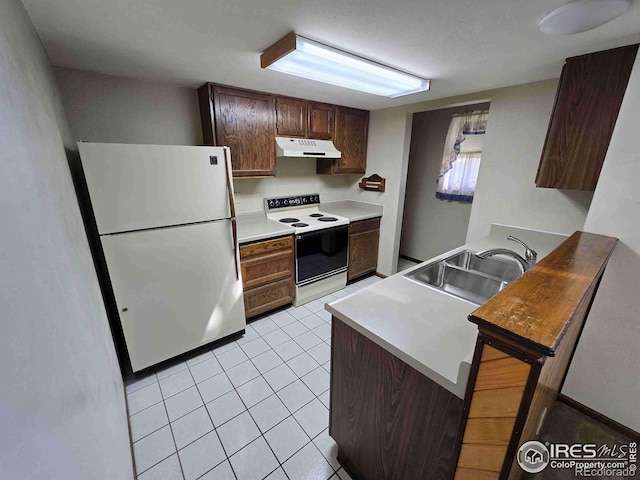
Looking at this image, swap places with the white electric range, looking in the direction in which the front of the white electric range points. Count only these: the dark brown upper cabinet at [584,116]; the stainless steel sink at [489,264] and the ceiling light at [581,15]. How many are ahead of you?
3

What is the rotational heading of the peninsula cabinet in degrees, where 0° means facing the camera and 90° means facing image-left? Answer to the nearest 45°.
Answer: approximately 135°

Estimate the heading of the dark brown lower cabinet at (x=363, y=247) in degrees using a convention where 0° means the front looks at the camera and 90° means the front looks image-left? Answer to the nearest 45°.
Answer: approximately 315°

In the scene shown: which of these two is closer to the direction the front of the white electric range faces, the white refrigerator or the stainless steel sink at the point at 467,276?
the stainless steel sink

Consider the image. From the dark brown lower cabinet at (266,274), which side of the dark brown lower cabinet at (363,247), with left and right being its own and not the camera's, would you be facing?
right

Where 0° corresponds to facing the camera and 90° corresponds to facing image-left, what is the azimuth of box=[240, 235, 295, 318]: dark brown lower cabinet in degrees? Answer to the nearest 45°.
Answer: approximately 315°

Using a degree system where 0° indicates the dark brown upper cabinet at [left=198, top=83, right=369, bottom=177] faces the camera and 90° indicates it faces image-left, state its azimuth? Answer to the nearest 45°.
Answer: approximately 315°

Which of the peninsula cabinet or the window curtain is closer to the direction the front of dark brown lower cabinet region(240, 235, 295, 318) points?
the peninsula cabinet

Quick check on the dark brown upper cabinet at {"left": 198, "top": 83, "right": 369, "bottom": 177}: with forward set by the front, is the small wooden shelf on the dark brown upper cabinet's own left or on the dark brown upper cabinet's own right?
on the dark brown upper cabinet's own left
